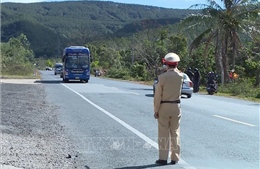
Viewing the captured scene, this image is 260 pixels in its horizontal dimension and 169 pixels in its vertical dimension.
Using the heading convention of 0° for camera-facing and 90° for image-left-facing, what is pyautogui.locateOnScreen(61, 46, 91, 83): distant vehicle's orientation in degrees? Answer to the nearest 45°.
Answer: approximately 0°

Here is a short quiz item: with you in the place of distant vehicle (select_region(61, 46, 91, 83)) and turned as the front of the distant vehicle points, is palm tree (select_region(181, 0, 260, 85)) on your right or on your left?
on your left

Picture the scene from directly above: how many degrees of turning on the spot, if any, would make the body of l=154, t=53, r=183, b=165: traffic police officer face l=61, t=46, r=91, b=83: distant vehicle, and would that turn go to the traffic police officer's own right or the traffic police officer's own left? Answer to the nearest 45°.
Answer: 0° — they already face it

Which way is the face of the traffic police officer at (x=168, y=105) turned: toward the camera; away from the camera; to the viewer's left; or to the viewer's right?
away from the camera

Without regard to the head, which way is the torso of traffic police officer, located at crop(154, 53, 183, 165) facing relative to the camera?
away from the camera

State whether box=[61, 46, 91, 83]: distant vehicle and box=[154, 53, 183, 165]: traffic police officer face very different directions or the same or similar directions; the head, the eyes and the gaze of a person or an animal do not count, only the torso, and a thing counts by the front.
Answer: very different directions

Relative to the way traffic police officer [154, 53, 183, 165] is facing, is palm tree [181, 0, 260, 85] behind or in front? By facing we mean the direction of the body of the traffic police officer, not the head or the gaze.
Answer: in front

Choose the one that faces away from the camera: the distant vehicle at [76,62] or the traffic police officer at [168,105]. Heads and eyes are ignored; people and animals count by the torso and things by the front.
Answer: the traffic police officer

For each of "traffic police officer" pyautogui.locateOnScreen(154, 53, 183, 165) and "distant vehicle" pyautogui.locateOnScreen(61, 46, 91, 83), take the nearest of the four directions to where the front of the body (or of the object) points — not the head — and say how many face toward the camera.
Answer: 1
